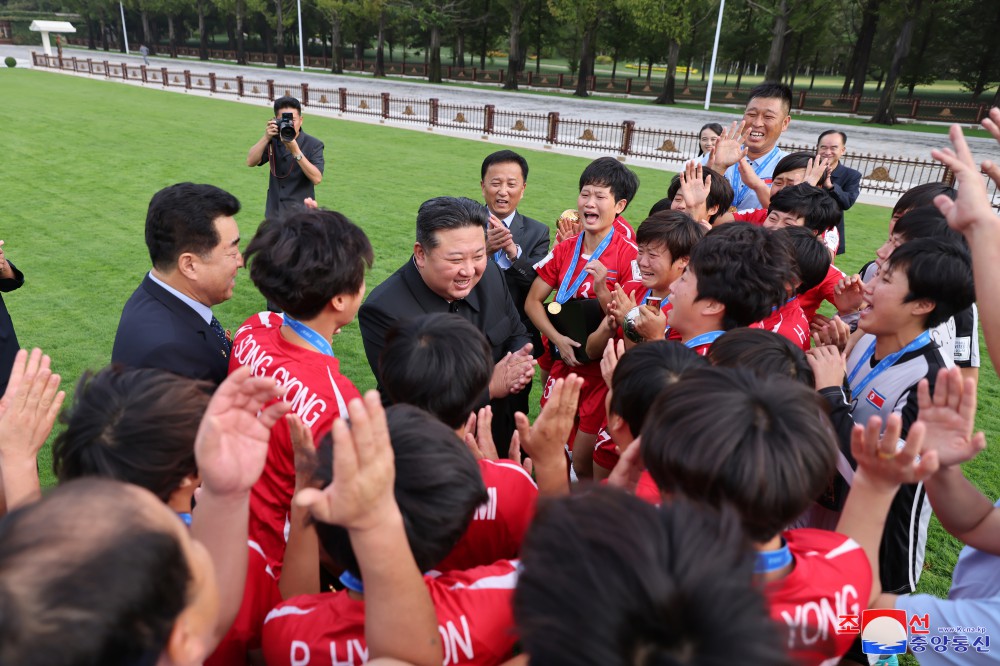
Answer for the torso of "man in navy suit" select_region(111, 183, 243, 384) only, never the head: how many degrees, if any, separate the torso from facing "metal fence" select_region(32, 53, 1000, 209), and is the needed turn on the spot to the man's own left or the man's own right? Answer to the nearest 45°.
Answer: approximately 45° to the man's own left

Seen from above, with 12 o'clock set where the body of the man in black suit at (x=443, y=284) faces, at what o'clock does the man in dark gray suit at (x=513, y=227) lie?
the man in dark gray suit at (x=513, y=227) is roughly at 8 o'clock from the man in black suit at (x=443, y=284).

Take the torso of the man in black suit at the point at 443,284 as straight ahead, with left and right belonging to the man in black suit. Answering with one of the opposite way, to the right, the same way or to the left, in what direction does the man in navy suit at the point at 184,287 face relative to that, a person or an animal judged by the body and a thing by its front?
to the left

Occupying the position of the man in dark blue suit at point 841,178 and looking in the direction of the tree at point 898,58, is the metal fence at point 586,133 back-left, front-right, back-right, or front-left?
front-left

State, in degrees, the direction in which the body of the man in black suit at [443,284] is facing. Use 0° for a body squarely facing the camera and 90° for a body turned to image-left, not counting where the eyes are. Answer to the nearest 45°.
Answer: approximately 315°

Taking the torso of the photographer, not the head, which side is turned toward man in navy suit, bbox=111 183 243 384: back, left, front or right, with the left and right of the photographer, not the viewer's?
front

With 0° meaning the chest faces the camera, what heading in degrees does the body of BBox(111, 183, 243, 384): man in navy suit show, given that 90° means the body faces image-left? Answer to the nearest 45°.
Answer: approximately 270°

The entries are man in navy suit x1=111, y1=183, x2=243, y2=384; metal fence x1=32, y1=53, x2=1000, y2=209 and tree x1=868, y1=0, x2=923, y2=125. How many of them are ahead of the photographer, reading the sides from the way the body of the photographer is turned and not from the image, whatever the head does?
1

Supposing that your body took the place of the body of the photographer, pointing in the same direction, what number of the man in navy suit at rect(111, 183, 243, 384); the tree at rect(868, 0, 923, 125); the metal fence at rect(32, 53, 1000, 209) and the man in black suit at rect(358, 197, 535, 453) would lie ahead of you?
2

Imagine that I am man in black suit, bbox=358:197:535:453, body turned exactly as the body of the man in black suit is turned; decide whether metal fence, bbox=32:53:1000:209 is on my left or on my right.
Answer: on my left

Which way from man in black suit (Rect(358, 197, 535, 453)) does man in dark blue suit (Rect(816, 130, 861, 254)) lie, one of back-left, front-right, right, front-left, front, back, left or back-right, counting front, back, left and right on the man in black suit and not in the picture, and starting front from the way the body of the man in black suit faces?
left

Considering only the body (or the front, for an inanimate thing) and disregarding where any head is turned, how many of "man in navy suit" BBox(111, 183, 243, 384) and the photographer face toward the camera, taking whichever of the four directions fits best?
1

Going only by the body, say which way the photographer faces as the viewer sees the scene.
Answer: toward the camera
